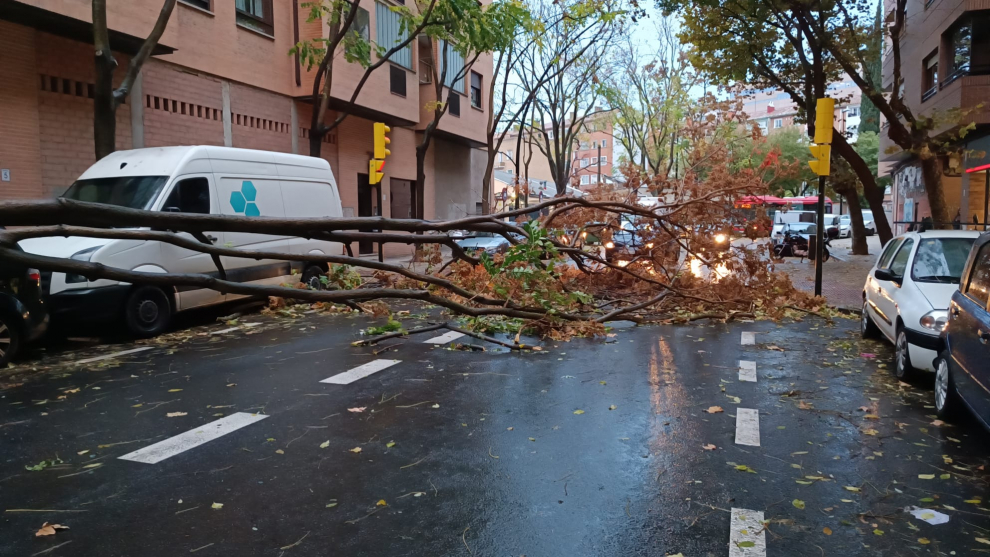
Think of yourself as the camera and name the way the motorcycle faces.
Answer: facing to the left of the viewer

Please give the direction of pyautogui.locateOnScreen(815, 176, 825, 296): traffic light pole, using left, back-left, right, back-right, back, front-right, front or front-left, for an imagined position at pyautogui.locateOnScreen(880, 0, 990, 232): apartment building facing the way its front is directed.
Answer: front-left

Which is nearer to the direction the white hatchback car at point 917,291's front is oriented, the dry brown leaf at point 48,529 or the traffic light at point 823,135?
the dry brown leaf

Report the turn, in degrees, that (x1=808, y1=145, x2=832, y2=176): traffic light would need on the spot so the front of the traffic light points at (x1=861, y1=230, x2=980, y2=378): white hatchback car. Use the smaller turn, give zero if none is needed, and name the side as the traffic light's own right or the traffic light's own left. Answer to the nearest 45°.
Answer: approximately 90° to the traffic light's own left

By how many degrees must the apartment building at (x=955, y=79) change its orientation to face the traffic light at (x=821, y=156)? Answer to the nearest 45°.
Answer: approximately 45° to its left

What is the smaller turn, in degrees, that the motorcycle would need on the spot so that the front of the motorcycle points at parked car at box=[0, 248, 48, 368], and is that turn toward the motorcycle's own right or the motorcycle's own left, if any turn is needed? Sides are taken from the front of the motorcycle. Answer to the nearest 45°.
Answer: approximately 90° to the motorcycle's own left

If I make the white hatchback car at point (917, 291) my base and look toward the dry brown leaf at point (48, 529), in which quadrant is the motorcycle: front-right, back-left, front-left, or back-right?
back-right

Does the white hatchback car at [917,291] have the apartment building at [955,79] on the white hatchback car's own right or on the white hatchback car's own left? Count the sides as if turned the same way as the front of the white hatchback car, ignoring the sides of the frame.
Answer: on the white hatchback car's own left

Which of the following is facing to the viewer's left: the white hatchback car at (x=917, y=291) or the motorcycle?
the motorcycle
